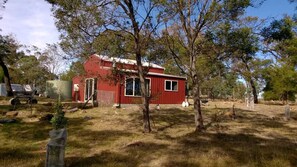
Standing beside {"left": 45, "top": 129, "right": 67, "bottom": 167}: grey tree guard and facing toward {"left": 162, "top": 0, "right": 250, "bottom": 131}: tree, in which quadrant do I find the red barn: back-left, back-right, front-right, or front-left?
front-left

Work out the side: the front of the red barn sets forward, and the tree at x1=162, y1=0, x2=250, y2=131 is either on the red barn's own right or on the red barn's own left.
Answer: on the red barn's own left

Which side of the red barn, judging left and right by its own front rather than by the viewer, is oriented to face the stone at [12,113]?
front

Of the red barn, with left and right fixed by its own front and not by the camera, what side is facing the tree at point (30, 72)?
right

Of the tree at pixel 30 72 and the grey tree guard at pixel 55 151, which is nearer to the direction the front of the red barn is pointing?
the grey tree guard

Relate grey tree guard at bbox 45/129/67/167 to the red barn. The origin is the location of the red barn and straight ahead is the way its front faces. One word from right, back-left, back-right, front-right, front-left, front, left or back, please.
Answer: front-left

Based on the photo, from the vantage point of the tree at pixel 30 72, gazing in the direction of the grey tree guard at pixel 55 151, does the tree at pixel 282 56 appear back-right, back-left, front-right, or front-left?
front-left

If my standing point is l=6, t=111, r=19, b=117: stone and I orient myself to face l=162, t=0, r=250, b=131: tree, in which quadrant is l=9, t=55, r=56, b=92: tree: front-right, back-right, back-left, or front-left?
back-left

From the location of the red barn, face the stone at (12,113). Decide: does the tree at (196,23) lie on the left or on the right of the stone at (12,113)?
left

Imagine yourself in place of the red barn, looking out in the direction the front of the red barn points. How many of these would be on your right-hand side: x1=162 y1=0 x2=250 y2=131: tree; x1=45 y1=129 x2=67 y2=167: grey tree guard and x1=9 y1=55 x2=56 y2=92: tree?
1

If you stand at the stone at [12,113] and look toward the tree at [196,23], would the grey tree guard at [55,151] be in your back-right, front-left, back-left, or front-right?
front-right

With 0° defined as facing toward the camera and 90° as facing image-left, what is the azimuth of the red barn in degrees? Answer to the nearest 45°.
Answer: approximately 45°

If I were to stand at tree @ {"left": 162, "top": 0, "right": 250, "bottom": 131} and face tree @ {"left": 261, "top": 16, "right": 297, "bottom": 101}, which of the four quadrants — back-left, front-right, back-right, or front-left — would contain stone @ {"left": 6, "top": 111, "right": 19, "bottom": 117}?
back-left

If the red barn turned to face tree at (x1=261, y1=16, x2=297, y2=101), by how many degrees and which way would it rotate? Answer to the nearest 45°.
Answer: approximately 135° to its left
